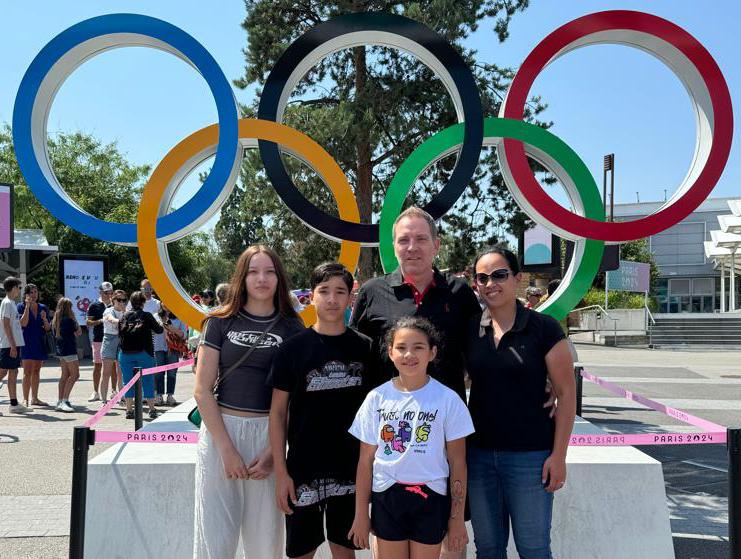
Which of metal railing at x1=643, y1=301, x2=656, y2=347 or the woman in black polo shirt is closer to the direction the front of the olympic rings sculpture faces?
the woman in black polo shirt

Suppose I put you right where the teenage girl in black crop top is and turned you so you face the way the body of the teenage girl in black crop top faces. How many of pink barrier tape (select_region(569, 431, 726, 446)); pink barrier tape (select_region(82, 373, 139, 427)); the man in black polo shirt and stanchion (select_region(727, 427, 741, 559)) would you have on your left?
3

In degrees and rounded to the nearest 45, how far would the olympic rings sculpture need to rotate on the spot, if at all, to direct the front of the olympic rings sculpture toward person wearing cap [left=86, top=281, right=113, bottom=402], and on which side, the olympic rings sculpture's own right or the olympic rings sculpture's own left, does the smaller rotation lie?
approximately 135° to the olympic rings sculpture's own right

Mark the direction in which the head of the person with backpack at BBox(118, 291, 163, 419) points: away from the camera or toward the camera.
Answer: away from the camera

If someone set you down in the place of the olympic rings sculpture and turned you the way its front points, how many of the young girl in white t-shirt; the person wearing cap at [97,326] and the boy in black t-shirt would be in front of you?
2

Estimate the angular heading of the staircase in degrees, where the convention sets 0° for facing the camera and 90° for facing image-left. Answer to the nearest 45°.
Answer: approximately 0°

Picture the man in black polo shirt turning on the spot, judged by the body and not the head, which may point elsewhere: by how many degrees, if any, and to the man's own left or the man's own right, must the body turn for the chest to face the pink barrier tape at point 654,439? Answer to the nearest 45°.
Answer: approximately 135° to the man's own left
